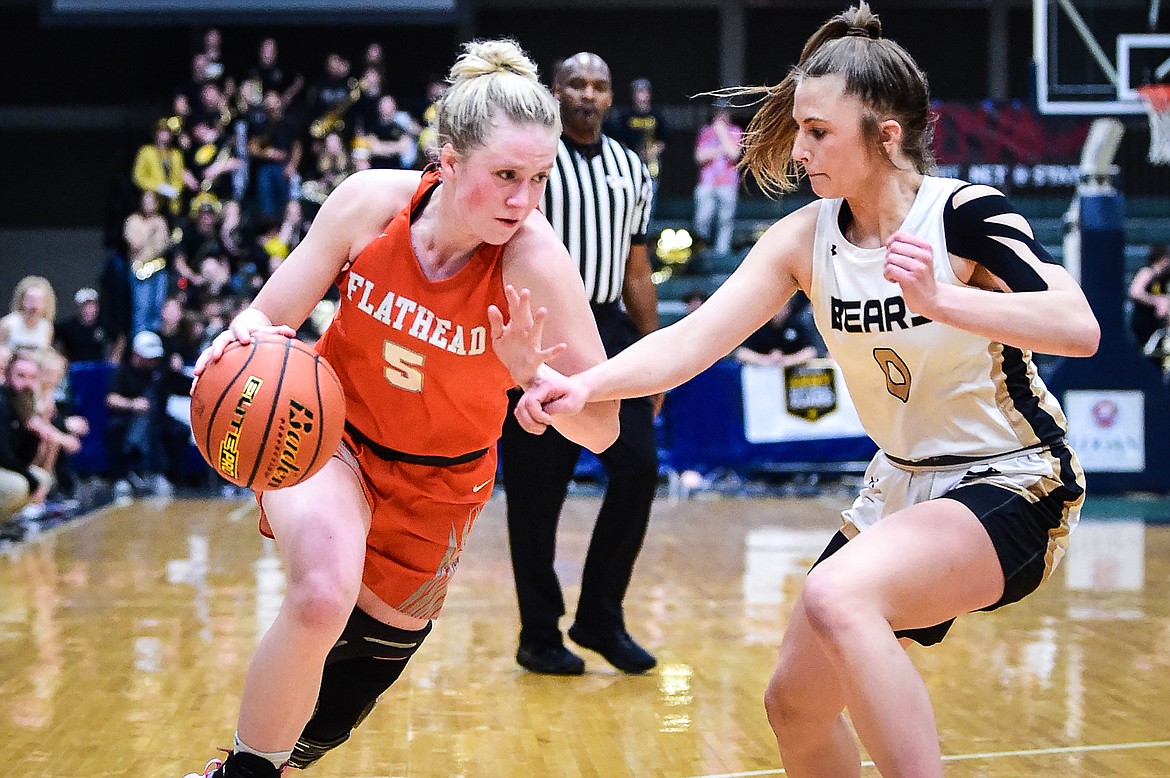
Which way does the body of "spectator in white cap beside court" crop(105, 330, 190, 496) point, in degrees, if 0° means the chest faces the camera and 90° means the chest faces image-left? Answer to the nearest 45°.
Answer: approximately 0°

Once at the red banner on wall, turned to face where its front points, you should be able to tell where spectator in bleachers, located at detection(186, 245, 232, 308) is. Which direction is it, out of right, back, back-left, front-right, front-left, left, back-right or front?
front-right

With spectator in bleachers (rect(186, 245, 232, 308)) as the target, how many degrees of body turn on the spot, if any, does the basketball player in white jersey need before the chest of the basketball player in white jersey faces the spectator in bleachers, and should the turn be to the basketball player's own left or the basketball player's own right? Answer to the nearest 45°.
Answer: approximately 90° to the basketball player's own right

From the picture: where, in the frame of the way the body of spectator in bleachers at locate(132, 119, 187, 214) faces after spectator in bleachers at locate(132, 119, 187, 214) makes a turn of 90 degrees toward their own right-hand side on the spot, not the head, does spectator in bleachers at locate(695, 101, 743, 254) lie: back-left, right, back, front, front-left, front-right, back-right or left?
back

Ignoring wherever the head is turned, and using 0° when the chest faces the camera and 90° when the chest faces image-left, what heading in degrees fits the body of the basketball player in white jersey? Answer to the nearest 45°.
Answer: approximately 45°

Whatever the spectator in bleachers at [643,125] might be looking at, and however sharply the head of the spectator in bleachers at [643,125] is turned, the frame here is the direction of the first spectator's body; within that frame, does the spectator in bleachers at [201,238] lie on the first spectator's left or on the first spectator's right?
on the first spectator's right

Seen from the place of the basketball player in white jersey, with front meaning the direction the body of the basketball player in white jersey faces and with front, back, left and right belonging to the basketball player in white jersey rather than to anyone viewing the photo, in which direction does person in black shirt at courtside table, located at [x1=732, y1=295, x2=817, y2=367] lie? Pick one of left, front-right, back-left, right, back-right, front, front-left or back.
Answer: back-right

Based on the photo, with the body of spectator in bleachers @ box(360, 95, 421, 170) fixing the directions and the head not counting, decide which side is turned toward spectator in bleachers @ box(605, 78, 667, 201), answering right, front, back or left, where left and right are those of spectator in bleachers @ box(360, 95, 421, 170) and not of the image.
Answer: left

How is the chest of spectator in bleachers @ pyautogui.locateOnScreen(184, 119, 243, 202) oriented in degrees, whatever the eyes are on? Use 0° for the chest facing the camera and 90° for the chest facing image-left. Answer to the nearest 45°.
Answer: approximately 0°

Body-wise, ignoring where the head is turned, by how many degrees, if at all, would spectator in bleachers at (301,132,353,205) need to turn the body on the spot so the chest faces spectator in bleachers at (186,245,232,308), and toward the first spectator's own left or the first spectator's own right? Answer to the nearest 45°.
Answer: approximately 45° to the first spectator's own right
